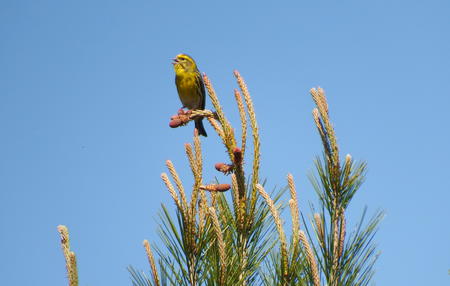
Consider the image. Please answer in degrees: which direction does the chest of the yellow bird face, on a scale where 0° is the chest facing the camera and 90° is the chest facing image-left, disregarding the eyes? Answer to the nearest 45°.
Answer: approximately 45°
